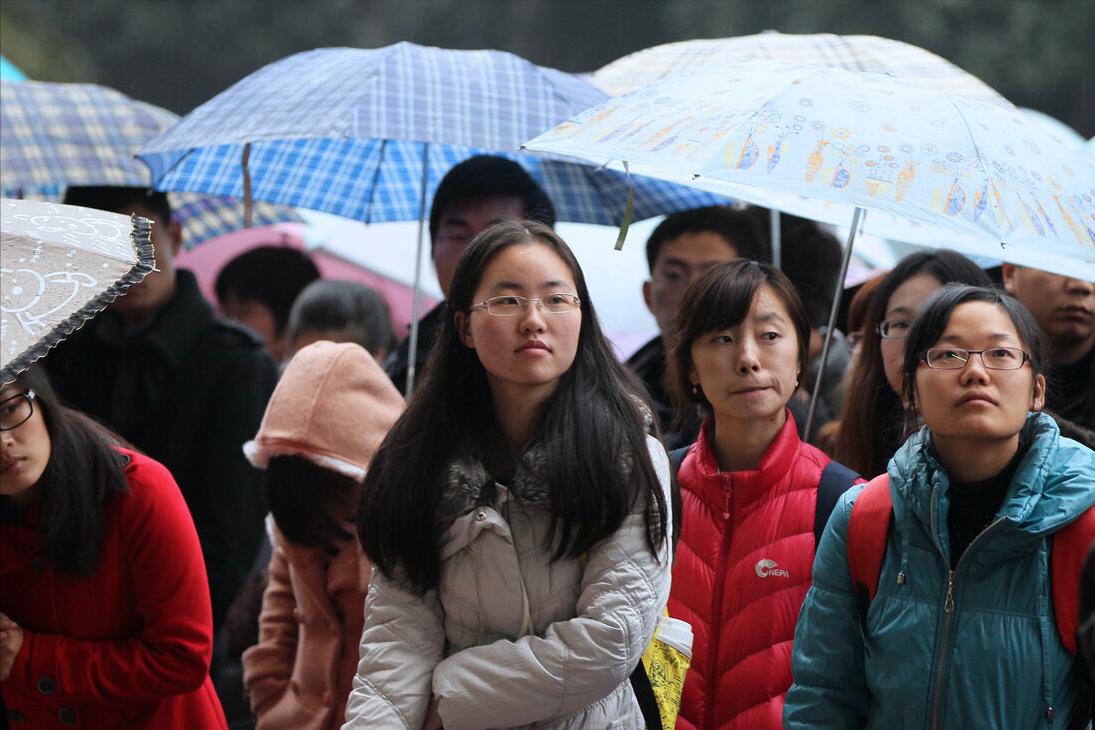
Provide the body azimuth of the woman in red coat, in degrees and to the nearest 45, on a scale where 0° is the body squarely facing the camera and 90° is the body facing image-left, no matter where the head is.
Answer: approximately 45°

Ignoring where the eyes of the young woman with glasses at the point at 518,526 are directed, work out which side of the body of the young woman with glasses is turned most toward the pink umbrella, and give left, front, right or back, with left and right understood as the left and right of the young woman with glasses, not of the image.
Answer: back

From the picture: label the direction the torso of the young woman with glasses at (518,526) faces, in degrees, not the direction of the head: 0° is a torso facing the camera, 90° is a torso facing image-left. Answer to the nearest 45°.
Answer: approximately 0°

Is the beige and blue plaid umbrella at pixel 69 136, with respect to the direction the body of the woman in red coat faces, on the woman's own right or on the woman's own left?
on the woman's own right

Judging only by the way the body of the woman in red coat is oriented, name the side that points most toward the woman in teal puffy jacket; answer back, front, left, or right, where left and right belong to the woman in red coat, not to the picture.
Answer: left

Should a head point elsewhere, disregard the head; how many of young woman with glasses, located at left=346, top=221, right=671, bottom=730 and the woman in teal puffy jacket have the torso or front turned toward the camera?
2

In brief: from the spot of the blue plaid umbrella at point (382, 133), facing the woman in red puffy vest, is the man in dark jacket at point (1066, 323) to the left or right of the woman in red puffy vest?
left

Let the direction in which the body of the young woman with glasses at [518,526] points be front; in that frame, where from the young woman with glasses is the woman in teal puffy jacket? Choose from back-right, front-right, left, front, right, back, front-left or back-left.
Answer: left

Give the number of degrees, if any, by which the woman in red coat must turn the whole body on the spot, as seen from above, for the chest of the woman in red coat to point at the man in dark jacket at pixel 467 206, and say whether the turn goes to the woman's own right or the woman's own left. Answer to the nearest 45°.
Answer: approximately 180°

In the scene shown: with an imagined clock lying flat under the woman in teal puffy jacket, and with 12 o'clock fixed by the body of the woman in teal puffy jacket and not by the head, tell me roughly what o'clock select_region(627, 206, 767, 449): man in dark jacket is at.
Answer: The man in dark jacket is roughly at 5 o'clock from the woman in teal puffy jacket.

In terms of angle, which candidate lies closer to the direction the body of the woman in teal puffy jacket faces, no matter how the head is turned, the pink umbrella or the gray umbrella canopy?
the gray umbrella canopy

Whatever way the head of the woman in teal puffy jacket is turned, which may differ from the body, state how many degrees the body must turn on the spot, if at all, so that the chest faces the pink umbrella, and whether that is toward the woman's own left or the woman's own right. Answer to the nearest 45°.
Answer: approximately 135° to the woman's own right
